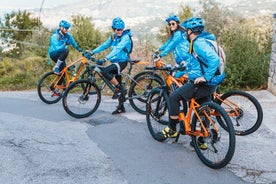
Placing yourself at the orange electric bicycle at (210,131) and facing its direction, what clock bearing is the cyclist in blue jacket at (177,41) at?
The cyclist in blue jacket is roughly at 1 o'clock from the orange electric bicycle.

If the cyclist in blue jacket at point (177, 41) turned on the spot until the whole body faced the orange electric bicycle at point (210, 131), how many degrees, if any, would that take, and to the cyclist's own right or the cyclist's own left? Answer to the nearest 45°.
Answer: approximately 90° to the cyclist's own left

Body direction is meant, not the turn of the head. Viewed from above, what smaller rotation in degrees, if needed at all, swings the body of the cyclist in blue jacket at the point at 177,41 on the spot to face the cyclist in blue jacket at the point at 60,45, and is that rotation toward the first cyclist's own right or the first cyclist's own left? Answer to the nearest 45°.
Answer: approximately 45° to the first cyclist's own right

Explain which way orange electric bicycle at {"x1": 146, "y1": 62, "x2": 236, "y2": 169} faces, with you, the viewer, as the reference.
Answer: facing away from the viewer and to the left of the viewer

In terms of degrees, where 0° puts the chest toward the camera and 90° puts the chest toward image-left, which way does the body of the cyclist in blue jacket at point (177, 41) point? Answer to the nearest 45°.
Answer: approximately 90°

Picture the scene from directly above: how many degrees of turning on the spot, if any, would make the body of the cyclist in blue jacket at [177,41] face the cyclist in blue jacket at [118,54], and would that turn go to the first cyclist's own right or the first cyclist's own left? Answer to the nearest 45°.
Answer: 0° — they already face them

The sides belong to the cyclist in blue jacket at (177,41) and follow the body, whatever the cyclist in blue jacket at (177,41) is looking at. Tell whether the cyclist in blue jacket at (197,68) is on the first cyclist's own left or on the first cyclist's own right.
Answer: on the first cyclist's own left
